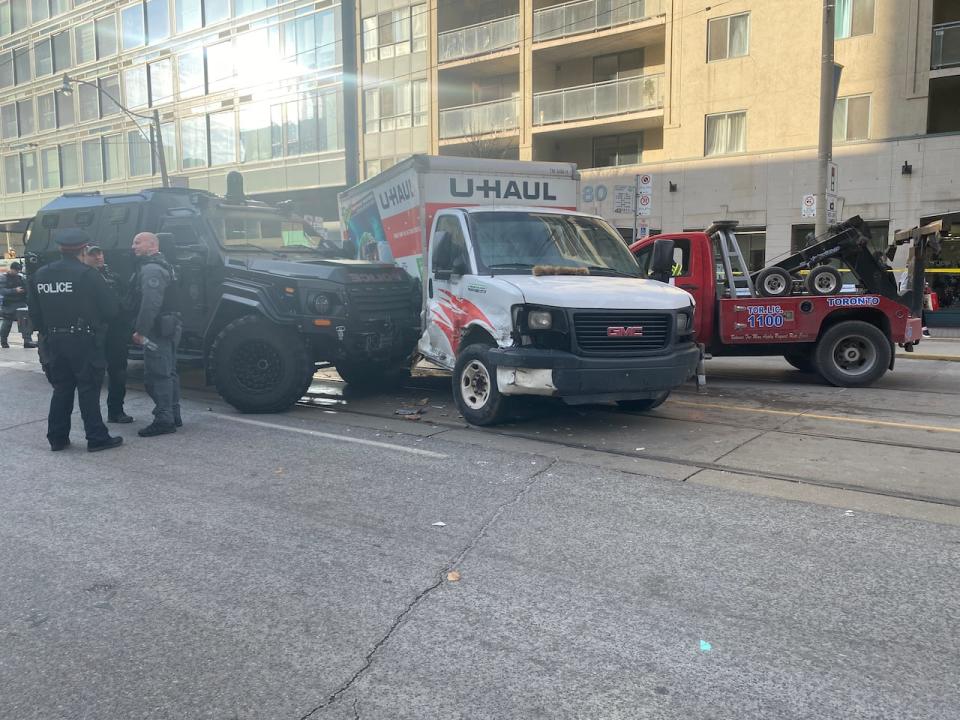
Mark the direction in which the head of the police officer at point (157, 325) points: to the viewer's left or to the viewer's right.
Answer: to the viewer's left

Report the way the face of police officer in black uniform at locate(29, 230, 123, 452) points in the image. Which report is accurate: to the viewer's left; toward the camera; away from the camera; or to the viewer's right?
away from the camera

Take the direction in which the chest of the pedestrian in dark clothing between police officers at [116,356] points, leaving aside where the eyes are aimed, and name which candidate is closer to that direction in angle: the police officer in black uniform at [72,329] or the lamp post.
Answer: the police officer in black uniform

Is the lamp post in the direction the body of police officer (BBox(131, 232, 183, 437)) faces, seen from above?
no

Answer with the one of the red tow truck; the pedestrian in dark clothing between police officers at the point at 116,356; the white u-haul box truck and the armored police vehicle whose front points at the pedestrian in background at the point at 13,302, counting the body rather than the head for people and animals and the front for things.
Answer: the red tow truck

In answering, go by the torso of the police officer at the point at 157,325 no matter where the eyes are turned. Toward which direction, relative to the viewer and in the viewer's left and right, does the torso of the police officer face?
facing to the left of the viewer

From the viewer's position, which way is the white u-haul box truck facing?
facing the viewer and to the right of the viewer

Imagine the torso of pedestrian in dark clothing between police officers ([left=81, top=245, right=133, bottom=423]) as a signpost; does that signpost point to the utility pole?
no

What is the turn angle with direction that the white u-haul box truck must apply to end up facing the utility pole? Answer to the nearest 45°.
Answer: approximately 90° to its left

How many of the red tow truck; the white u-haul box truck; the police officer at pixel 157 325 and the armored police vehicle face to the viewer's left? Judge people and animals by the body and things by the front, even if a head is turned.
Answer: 2

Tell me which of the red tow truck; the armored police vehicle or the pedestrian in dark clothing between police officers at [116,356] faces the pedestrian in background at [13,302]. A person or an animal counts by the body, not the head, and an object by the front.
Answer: the red tow truck

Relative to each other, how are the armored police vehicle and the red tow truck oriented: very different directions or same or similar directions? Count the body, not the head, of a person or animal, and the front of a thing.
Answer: very different directions

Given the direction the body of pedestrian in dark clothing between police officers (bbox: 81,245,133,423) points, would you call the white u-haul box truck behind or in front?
in front

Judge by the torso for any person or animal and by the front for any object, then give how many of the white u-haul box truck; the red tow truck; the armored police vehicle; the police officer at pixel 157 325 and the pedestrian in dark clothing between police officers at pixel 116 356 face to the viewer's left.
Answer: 2

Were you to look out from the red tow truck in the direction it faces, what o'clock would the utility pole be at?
The utility pole is roughly at 3 o'clock from the red tow truck.
